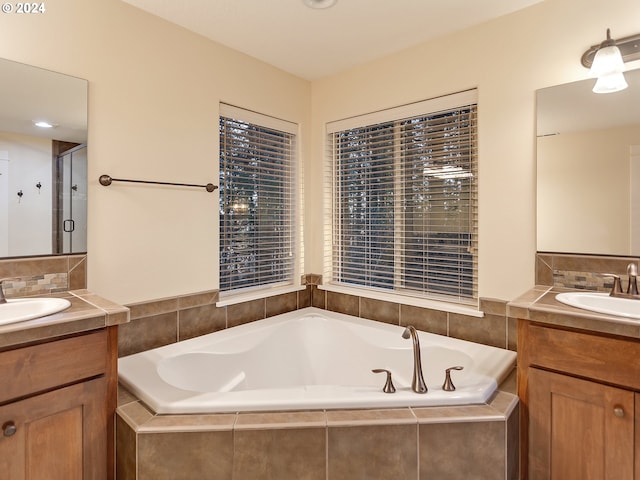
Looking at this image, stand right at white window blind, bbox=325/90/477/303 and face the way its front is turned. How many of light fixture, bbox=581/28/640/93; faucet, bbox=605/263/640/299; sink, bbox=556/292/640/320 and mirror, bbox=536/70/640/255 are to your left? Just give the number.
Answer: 4

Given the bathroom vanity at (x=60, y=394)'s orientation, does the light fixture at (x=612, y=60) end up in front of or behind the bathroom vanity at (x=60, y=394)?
in front

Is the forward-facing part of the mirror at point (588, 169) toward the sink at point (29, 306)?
yes

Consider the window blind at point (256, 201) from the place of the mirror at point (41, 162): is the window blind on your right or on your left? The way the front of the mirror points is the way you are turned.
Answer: on your left

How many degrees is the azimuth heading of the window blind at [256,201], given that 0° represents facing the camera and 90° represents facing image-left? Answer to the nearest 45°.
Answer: approximately 315°

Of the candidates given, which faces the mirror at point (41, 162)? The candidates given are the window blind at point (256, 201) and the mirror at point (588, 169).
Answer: the mirror at point (588, 169)

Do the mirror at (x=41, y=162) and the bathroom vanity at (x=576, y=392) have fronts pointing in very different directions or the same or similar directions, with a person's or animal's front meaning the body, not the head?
very different directions

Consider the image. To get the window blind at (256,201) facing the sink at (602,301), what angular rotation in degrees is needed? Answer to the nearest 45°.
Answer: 0° — it already faces it

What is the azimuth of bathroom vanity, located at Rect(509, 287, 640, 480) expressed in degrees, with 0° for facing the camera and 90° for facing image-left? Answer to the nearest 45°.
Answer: approximately 45°

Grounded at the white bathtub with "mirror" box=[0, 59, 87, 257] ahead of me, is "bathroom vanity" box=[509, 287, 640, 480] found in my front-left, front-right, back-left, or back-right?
back-left

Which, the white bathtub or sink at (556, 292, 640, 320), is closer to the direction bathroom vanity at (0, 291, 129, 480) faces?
the sink

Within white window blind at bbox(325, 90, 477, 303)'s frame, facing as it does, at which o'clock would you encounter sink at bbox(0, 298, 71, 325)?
The sink is roughly at 12 o'clock from the white window blind.

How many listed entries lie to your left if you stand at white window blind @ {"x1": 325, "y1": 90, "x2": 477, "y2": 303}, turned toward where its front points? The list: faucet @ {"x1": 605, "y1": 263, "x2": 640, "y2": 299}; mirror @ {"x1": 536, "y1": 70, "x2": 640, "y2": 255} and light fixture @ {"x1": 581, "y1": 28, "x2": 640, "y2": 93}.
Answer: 3
